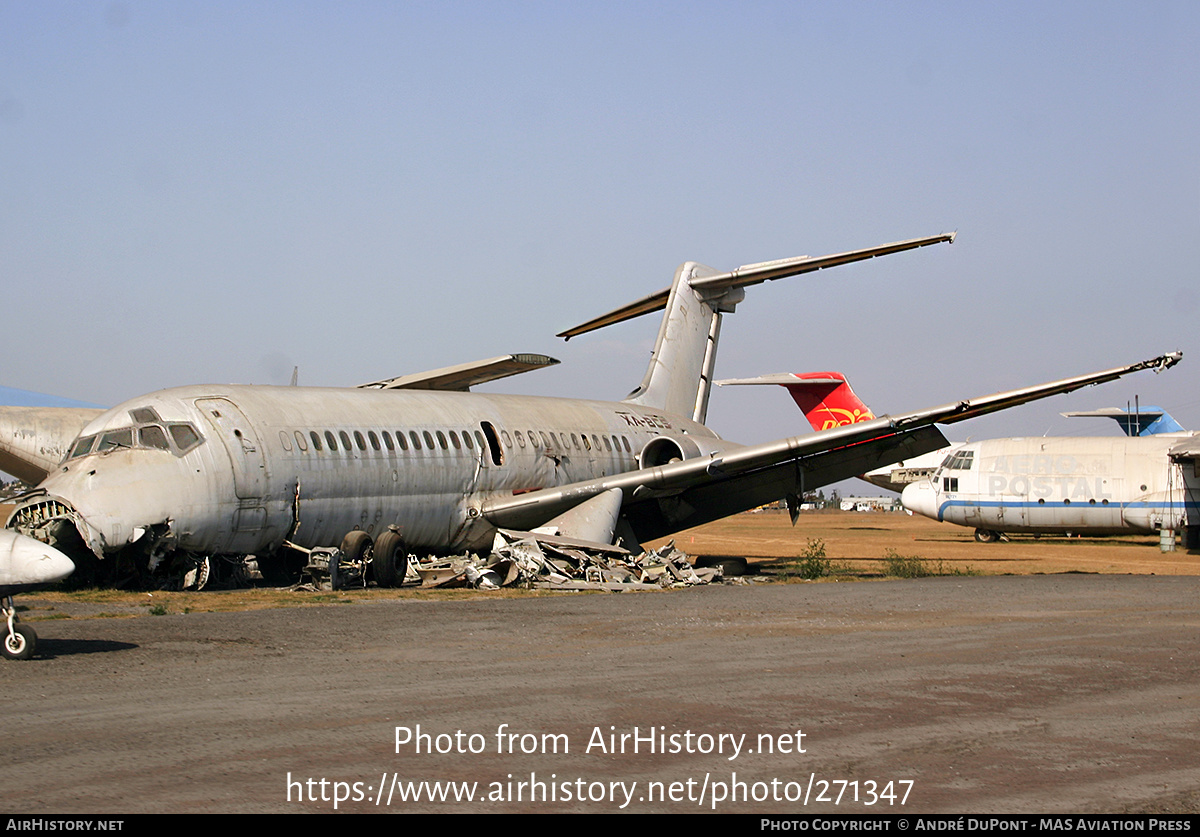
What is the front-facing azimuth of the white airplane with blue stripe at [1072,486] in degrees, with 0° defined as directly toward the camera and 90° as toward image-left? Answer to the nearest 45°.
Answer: approximately 90°

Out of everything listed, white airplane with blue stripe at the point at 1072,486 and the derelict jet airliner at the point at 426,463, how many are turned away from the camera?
0

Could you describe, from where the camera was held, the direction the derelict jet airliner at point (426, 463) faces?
facing the viewer and to the left of the viewer

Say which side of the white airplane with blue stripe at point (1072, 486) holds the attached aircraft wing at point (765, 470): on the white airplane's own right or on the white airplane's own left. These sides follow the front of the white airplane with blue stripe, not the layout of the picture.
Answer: on the white airplane's own left

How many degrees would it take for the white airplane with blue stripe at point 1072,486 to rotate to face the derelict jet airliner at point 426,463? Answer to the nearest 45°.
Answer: approximately 45° to its left

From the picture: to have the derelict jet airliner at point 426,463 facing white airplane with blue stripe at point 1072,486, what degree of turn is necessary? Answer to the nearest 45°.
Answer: approximately 180°
